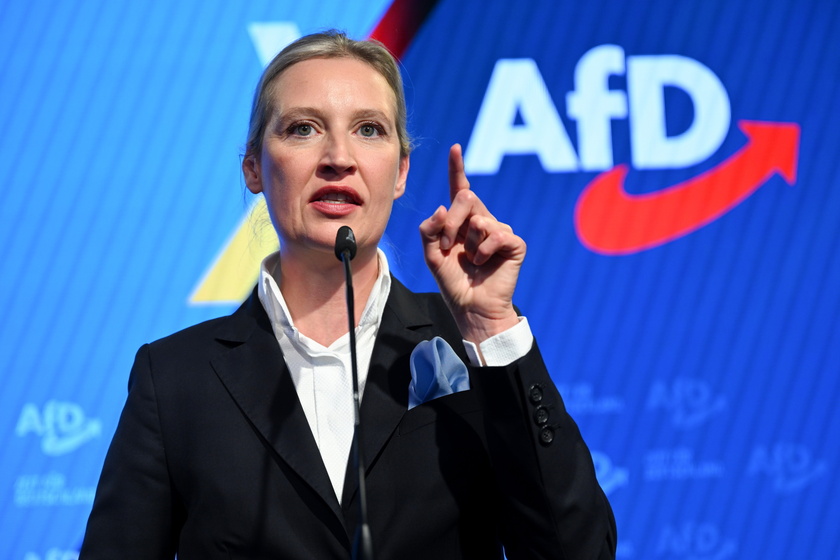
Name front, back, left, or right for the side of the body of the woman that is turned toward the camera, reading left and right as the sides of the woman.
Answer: front
